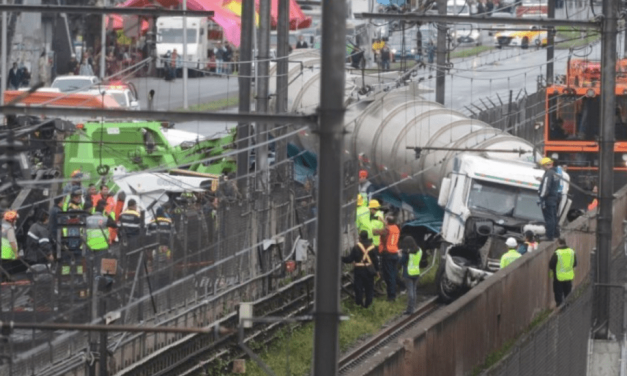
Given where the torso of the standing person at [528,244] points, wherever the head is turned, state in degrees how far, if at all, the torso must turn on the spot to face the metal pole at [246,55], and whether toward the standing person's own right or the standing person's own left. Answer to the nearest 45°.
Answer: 0° — they already face it

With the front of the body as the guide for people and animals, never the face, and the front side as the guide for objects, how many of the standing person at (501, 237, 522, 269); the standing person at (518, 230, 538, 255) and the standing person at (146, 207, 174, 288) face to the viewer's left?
1

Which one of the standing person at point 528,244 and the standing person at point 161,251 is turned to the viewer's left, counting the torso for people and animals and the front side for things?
the standing person at point 528,244

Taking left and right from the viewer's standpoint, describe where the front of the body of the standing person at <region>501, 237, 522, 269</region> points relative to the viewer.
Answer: facing away from the viewer

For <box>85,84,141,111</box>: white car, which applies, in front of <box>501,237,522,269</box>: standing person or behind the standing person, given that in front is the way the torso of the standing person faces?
in front

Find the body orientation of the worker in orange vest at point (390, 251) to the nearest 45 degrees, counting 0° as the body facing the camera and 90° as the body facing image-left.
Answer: approximately 135°

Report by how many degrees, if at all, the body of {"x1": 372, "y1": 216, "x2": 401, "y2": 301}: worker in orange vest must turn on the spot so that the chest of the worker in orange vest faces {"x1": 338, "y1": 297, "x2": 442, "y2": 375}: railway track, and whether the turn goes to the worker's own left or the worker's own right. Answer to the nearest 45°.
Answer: approximately 135° to the worker's own left

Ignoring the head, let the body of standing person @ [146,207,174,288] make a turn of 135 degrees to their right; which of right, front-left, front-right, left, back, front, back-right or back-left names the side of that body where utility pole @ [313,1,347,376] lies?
front-right

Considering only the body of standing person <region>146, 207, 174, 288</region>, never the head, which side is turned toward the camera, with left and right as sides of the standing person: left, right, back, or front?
back

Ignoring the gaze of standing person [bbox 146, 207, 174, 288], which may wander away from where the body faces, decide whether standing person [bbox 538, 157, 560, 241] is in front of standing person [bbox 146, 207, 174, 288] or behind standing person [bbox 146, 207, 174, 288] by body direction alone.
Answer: in front
